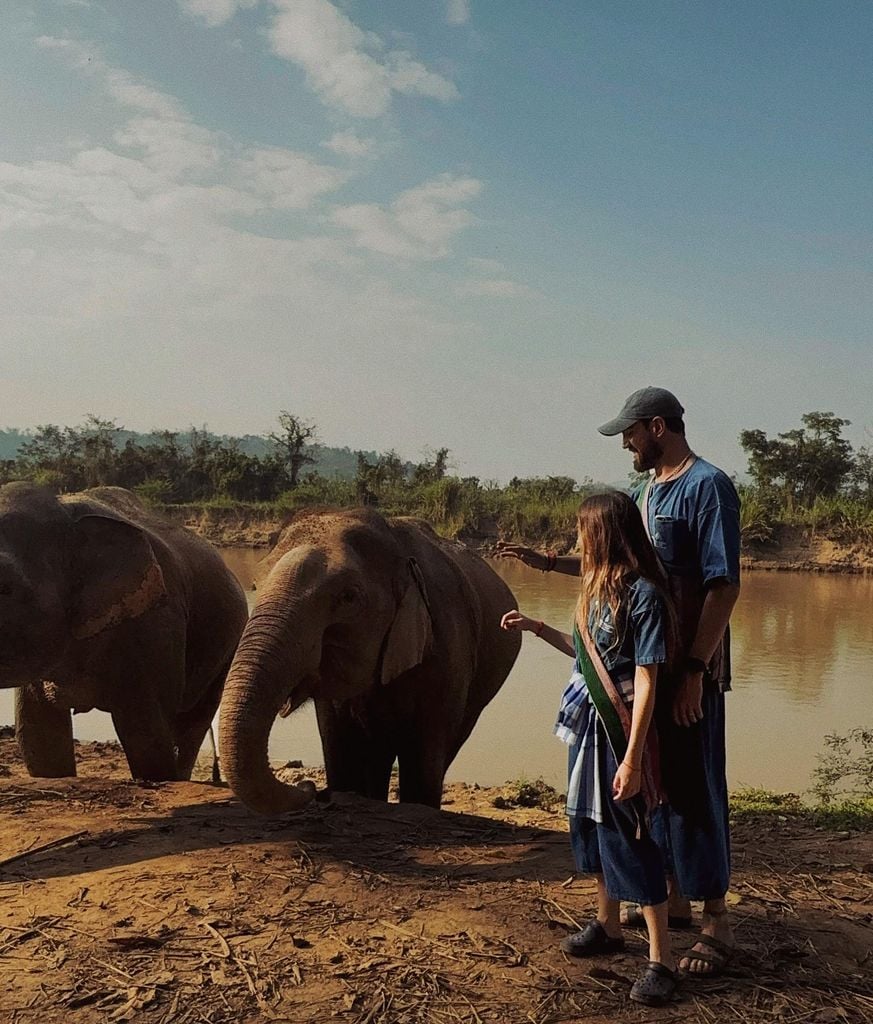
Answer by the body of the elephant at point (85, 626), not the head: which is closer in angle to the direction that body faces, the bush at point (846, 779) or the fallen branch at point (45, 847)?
the fallen branch

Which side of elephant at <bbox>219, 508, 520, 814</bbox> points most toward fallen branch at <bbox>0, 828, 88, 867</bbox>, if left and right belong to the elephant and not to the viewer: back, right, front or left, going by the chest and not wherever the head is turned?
front

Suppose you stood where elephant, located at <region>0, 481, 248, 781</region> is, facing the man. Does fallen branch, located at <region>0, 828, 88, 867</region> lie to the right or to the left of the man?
right

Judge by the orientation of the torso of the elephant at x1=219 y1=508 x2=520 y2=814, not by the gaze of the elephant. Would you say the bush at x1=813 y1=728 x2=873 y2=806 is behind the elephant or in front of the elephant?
behind

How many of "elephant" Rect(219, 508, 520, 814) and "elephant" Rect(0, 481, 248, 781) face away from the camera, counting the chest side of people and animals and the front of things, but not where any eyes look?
0

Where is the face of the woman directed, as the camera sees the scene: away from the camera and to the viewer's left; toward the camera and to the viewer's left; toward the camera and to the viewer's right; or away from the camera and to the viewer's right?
away from the camera and to the viewer's left

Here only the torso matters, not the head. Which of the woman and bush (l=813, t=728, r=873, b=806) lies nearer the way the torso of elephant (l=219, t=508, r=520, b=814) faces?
the woman

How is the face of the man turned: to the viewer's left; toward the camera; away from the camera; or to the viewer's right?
to the viewer's left

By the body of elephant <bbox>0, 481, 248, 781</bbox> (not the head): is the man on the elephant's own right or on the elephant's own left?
on the elephant's own left

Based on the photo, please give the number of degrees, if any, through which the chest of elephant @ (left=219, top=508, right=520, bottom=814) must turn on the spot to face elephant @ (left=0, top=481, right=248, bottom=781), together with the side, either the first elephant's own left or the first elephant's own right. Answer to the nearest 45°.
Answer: approximately 45° to the first elephant's own right

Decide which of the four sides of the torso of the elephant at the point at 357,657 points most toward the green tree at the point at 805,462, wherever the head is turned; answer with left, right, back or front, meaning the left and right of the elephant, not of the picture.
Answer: back
